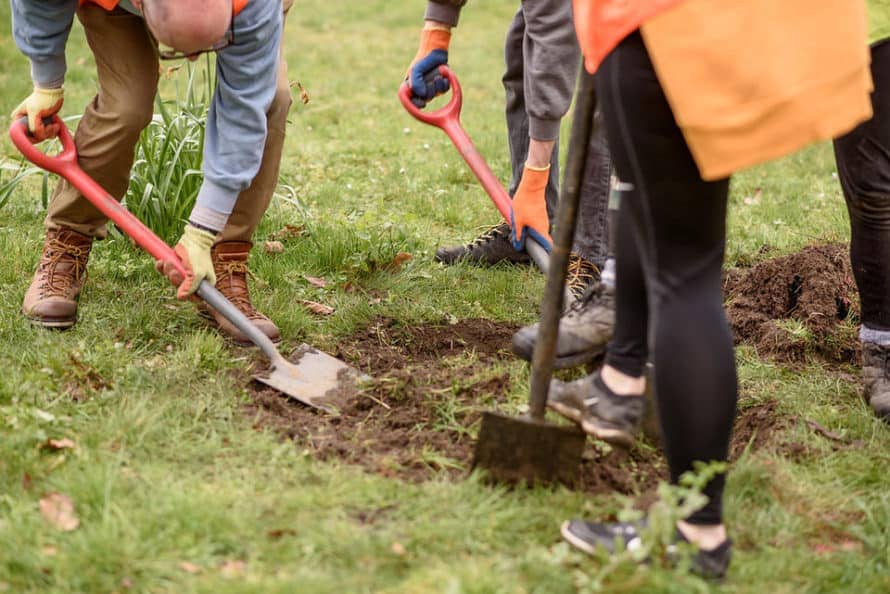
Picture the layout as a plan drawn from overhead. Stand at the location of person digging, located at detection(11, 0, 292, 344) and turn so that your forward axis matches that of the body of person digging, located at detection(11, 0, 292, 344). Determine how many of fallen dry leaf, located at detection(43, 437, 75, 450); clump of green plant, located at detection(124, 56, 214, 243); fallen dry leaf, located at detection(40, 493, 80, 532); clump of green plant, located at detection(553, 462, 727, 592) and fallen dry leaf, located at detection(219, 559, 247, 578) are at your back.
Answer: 1

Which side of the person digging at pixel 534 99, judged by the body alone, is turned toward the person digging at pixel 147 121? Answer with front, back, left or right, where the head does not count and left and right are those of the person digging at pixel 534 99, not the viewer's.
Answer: front

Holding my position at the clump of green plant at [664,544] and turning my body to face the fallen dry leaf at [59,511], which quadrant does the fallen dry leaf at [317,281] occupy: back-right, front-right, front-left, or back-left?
front-right

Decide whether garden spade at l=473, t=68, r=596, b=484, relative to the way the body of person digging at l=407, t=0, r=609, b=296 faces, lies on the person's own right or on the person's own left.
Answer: on the person's own left

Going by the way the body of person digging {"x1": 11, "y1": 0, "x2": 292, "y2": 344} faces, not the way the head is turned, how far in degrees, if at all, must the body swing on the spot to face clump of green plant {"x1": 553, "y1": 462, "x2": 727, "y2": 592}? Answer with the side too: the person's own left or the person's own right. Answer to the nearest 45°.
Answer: approximately 45° to the person's own left

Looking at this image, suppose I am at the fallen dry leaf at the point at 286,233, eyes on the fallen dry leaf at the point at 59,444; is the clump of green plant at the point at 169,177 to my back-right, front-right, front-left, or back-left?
front-right

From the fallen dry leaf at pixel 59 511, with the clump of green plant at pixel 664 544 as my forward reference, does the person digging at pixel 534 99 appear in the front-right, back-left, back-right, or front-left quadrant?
front-left

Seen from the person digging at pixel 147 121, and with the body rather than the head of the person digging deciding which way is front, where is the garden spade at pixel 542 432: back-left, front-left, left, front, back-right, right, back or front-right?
front-left

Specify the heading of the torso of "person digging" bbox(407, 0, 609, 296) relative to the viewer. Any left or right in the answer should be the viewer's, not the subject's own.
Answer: facing the viewer and to the left of the viewer

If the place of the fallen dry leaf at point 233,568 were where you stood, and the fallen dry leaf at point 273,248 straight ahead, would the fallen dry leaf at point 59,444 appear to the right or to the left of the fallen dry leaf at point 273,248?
left

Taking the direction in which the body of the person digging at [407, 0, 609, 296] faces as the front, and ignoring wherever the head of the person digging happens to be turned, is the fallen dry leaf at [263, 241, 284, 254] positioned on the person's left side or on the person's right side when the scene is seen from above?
on the person's right side

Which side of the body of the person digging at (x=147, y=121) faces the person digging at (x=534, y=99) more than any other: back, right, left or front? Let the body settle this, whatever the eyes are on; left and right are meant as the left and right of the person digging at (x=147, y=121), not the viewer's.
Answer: left
